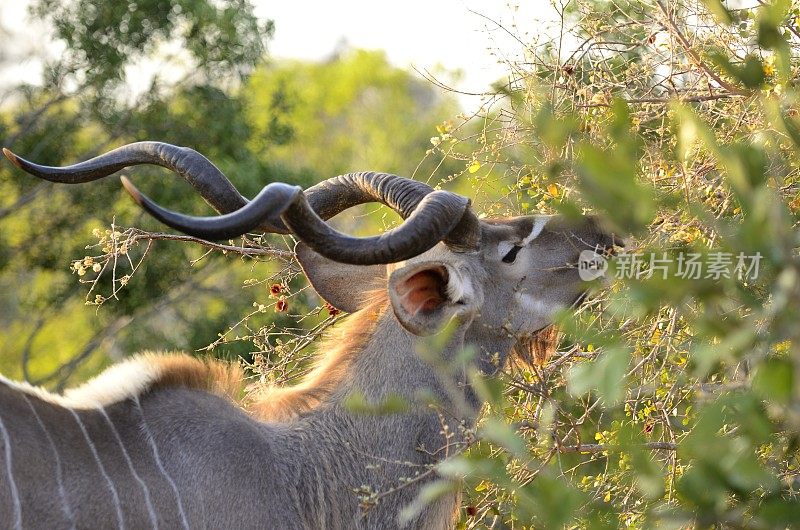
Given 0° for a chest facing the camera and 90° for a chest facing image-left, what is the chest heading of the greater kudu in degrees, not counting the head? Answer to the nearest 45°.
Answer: approximately 270°

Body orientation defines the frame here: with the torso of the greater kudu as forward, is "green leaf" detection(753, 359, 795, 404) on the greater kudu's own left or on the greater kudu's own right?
on the greater kudu's own right
